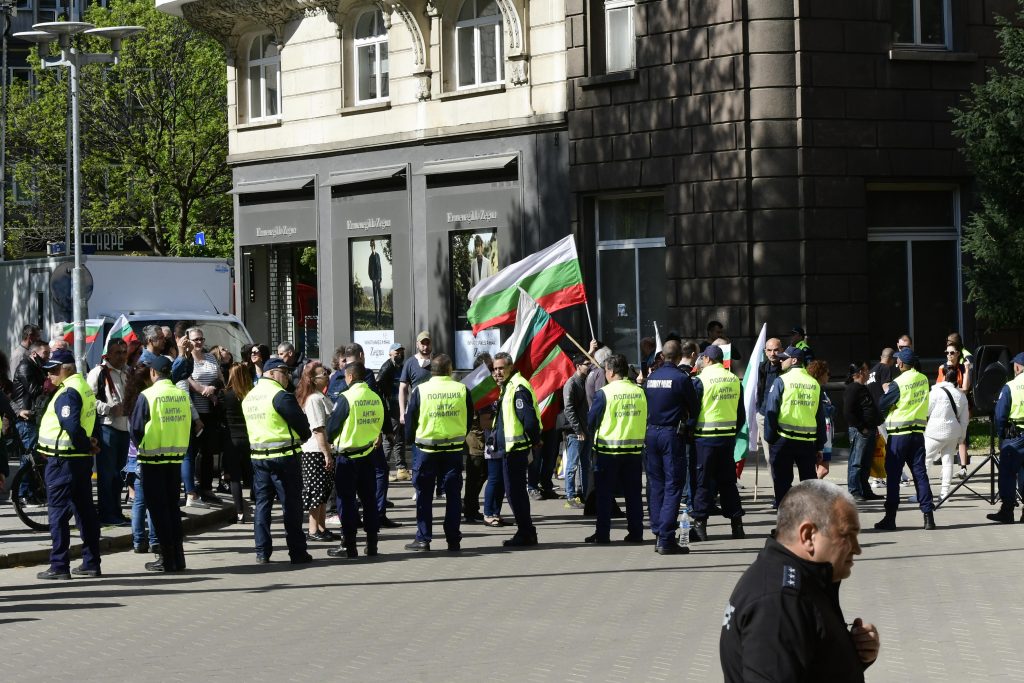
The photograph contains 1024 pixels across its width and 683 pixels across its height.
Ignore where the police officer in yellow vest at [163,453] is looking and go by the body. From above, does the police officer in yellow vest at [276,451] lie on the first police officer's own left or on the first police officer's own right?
on the first police officer's own right

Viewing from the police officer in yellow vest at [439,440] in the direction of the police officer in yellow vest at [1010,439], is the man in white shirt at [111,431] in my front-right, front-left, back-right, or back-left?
back-left

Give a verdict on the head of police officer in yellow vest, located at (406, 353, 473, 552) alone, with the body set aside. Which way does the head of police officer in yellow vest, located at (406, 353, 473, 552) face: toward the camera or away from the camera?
away from the camera

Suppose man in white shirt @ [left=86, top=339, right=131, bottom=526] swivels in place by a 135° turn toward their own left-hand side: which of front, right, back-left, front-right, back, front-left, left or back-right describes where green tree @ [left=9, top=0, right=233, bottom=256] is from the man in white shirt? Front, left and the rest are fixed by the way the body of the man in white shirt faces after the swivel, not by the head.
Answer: front

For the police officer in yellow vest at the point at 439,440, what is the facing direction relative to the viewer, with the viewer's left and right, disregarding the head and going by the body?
facing away from the viewer

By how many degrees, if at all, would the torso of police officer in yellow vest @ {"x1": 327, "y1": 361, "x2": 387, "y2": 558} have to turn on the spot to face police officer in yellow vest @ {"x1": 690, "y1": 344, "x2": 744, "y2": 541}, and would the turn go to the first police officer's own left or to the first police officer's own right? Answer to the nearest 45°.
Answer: approximately 135° to the first police officer's own right

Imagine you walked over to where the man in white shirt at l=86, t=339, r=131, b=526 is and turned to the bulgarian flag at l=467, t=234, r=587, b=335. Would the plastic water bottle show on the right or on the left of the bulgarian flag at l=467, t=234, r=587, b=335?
right
